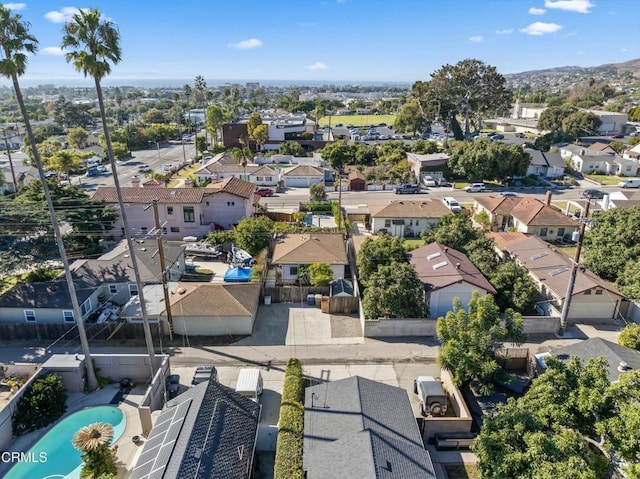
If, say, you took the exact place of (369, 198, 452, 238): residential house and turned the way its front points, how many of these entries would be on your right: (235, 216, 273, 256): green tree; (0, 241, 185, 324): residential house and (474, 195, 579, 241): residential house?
1

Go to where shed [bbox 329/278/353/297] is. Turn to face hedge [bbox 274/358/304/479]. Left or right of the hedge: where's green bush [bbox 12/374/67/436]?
right

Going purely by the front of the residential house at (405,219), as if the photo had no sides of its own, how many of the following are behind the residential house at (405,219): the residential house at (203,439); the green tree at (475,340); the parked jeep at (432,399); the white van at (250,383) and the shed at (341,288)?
5

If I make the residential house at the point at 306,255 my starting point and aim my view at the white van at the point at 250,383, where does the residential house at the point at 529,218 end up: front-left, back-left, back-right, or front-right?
back-left

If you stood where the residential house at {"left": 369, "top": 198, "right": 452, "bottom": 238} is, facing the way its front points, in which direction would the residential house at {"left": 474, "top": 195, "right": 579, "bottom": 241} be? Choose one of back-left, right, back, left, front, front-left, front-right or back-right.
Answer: right

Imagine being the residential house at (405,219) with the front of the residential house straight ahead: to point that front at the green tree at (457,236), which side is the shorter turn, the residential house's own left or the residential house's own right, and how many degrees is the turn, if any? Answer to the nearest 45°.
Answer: approximately 135° to the residential house's own right

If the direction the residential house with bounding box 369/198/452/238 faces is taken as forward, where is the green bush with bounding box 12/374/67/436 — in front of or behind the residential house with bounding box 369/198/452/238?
behind

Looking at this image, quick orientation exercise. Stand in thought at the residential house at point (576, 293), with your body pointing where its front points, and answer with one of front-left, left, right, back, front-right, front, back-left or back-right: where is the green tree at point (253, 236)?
right

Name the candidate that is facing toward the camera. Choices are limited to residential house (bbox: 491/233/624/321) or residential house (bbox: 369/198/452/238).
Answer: residential house (bbox: 491/233/624/321)

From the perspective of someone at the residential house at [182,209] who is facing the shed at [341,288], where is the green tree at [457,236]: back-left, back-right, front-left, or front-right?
front-left

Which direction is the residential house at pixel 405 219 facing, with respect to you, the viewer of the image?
facing away from the viewer

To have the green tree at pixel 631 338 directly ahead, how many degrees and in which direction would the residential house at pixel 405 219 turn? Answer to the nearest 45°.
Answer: approximately 135° to its right

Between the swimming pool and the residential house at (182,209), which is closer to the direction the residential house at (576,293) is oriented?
the swimming pool

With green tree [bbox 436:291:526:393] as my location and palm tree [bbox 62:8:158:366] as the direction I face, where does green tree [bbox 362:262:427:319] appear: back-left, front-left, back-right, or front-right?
front-right

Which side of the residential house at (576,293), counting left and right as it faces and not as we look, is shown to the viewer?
front
